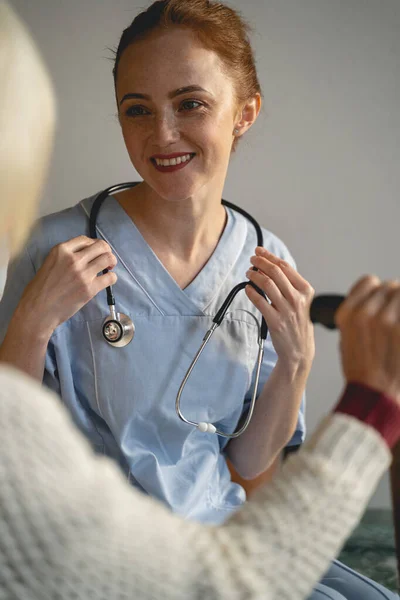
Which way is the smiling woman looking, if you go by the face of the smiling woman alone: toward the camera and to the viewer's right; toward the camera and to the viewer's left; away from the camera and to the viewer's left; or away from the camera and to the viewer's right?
toward the camera and to the viewer's left

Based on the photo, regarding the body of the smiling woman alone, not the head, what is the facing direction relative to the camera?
toward the camera
